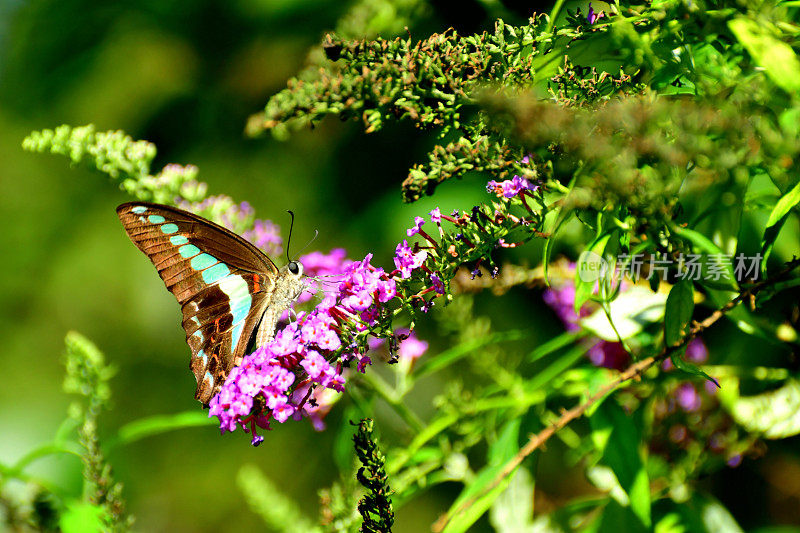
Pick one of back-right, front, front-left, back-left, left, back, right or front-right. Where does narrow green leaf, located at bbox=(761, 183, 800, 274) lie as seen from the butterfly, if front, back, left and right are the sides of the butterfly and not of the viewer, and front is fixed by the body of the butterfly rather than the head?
front-right

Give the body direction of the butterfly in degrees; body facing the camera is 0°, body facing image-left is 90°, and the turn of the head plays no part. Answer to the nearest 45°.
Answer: approximately 270°

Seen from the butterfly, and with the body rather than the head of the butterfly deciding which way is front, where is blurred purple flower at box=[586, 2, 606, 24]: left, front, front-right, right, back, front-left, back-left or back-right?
front-right
